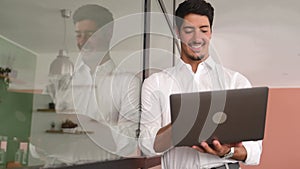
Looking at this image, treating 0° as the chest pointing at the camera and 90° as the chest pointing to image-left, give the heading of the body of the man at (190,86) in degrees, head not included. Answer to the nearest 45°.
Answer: approximately 0°

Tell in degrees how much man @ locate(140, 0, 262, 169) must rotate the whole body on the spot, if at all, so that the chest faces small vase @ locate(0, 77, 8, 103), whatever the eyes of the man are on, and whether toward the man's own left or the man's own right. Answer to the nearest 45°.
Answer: approximately 135° to the man's own right

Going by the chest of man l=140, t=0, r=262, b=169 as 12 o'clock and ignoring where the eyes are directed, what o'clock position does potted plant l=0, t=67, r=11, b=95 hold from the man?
The potted plant is roughly at 4 o'clock from the man.
